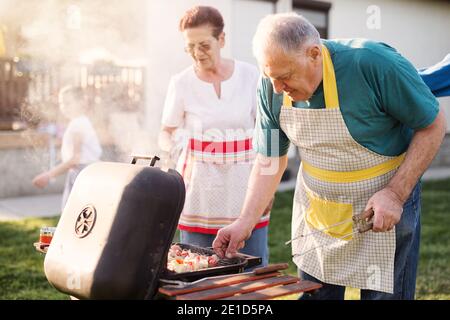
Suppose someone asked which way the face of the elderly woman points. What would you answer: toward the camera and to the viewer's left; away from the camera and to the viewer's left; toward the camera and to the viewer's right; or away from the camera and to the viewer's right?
toward the camera and to the viewer's left

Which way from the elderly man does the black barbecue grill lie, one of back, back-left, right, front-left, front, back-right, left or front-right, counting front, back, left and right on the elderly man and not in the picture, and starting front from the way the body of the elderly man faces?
front

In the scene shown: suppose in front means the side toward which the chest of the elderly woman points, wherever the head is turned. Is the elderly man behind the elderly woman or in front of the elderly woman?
in front

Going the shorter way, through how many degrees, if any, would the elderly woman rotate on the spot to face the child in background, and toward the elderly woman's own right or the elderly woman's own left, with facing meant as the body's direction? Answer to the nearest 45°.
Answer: approximately 135° to the elderly woman's own right

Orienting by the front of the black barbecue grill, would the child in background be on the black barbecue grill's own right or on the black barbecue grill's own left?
on the black barbecue grill's own left

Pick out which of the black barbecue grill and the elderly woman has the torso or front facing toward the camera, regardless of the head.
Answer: the elderly woman

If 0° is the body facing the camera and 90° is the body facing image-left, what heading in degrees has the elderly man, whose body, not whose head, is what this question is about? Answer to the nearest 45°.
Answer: approximately 45°

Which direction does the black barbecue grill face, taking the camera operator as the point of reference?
facing away from the viewer and to the right of the viewer

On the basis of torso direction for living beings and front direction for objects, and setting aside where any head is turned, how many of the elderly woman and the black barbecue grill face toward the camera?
1

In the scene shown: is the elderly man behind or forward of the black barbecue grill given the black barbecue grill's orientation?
forward

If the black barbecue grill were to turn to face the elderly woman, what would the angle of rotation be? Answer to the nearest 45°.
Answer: approximately 45° to its left

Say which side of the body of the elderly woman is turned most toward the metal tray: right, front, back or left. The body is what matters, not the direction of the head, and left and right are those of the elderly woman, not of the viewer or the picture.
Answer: front

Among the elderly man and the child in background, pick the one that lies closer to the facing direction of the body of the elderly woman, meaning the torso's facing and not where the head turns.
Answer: the elderly man

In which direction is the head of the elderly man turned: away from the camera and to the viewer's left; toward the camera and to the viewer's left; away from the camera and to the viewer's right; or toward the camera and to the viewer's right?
toward the camera and to the viewer's left

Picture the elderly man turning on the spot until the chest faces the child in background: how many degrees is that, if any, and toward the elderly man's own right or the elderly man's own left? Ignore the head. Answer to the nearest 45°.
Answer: approximately 90° to the elderly man's own right

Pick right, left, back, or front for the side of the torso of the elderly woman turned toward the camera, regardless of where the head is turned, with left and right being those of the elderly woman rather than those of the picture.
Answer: front
